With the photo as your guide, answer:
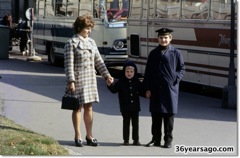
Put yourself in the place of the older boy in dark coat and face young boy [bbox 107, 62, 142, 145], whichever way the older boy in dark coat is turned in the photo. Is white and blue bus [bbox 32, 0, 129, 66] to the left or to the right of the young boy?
right

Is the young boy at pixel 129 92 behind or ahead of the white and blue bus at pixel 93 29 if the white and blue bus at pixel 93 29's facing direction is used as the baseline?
ahead

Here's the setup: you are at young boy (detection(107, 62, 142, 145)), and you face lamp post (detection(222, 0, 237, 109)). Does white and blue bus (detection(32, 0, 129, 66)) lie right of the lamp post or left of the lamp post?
left

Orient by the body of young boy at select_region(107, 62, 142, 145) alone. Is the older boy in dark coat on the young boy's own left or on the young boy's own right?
on the young boy's own left

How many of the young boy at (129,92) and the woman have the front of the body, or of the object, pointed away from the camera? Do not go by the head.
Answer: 0

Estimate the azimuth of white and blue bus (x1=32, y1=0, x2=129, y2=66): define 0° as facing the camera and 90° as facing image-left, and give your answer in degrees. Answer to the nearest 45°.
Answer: approximately 315°

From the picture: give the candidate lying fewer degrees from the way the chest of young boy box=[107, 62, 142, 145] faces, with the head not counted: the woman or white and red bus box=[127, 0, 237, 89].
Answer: the woman

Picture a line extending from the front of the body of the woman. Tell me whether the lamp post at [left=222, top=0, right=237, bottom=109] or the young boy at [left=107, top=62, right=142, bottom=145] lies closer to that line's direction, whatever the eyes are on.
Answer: the young boy

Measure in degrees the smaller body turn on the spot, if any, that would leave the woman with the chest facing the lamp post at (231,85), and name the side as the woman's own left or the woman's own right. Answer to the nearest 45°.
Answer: approximately 90° to the woman's own left

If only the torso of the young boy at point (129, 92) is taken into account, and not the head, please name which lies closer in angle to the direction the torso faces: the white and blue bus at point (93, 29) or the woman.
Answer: the woman
